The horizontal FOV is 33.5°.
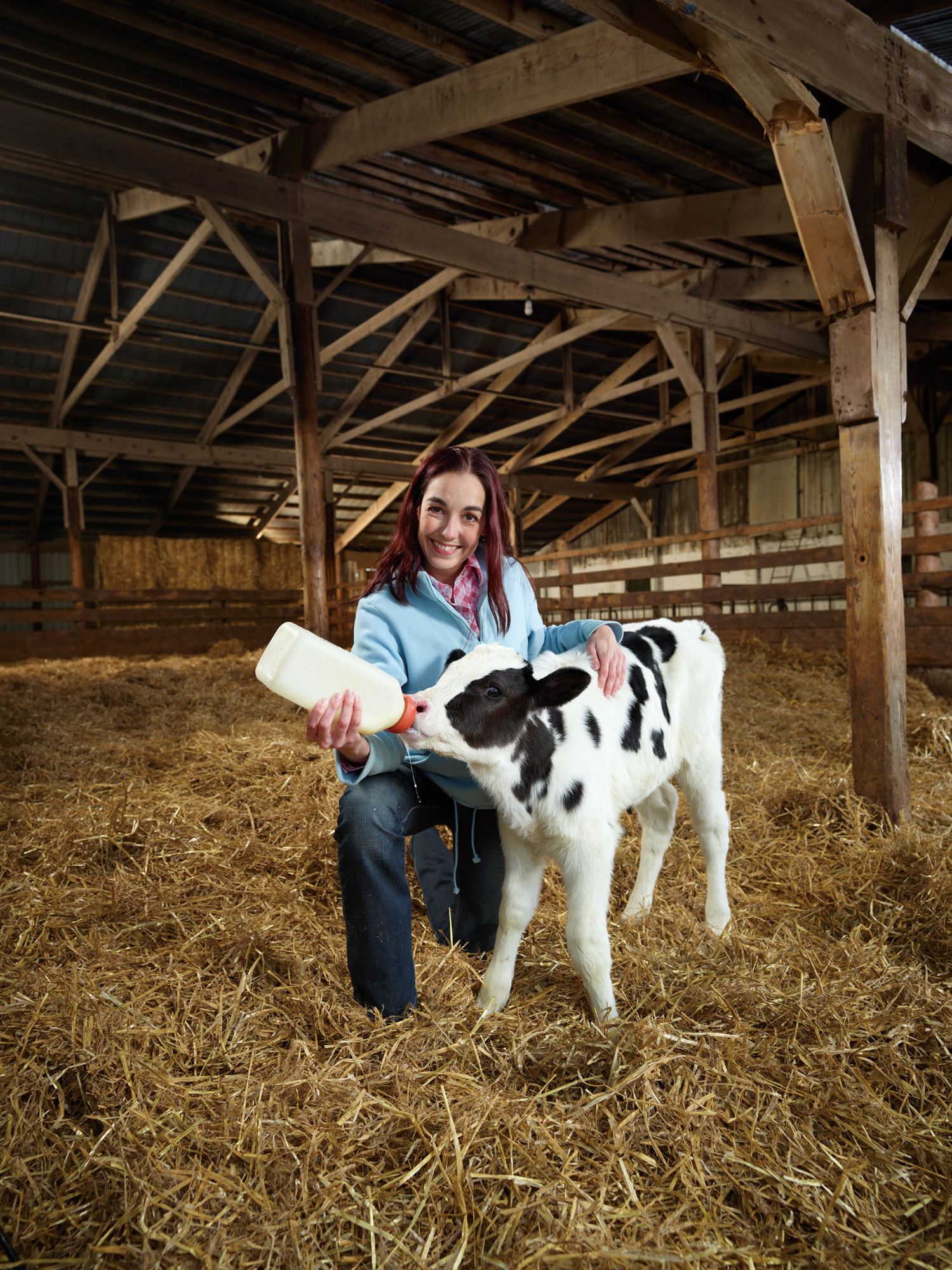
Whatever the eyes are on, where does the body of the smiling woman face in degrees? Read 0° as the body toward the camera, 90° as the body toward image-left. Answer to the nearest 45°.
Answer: approximately 0°

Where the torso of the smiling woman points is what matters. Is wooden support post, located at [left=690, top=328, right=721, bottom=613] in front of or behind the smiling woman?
behind

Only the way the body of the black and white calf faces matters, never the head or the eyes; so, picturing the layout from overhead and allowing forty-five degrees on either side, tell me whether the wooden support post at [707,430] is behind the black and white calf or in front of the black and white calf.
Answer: behind

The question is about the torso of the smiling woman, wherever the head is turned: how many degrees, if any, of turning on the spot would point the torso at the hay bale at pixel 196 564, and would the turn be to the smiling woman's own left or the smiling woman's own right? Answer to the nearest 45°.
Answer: approximately 180°

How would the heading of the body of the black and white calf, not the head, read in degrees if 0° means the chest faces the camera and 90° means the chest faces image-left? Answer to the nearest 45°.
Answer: approximately 45°

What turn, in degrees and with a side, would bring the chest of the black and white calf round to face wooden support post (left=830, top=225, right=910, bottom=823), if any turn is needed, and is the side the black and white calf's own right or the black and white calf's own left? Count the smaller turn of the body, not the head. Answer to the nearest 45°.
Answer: approximately 180°
